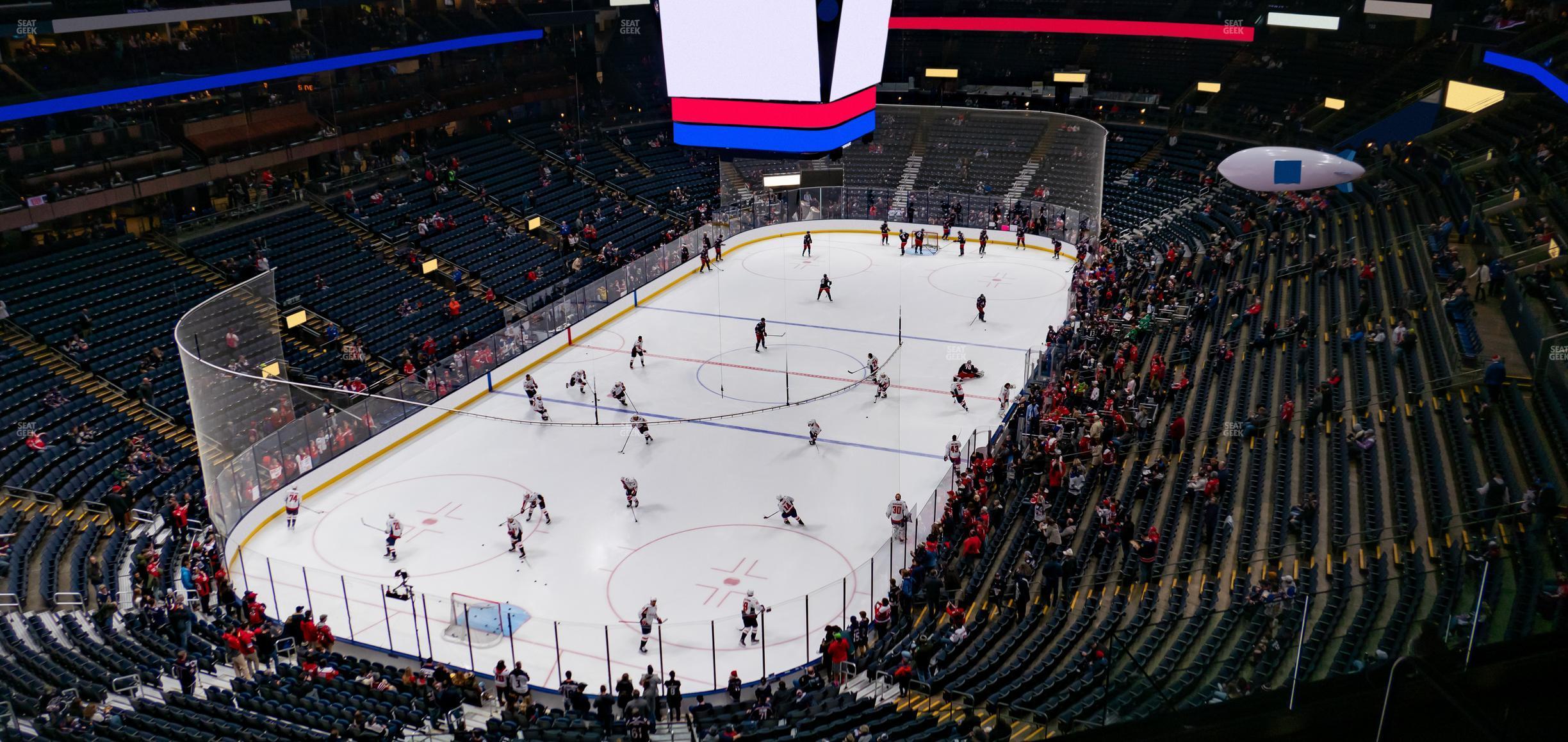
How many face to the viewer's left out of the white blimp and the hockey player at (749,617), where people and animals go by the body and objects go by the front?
1

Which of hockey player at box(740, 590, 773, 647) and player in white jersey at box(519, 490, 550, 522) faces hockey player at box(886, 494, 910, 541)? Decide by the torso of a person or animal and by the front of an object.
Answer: hockey player at box(740, 590, 773, 647)

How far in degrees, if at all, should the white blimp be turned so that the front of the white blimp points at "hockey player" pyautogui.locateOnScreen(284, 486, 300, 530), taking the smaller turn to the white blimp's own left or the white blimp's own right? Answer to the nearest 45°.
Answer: approximately 45° to the white blimp's own left

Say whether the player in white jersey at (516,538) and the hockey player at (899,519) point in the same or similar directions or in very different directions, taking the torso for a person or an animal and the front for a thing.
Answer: very different directions

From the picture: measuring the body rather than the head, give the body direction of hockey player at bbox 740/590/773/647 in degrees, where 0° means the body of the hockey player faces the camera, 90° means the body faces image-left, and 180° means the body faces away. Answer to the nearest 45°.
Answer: approximately 225°

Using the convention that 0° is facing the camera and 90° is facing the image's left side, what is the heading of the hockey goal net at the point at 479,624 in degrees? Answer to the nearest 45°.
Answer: approximately 225°

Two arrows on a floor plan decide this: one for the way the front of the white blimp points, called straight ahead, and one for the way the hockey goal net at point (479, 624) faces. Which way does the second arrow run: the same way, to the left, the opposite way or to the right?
to the right

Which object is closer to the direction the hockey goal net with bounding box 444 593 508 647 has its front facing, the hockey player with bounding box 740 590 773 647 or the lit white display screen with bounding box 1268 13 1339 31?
the lit white display screen

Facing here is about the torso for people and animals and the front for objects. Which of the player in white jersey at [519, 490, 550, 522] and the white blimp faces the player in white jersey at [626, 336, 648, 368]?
the white blimp

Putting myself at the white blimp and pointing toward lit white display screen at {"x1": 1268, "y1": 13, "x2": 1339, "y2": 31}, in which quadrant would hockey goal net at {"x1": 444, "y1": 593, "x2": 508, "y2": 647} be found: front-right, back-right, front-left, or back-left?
back-left
